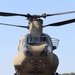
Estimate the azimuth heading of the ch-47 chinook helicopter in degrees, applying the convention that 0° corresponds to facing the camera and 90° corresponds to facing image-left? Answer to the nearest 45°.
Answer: approximately 0°
